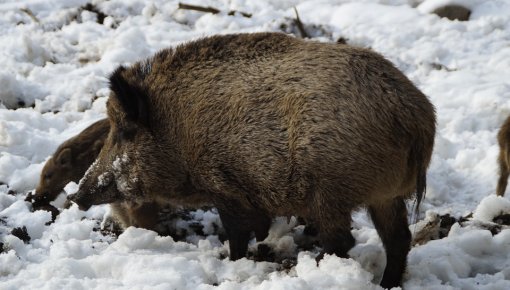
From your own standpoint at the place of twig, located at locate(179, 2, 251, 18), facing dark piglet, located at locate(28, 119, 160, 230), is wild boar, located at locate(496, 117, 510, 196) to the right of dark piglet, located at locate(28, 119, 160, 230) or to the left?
left

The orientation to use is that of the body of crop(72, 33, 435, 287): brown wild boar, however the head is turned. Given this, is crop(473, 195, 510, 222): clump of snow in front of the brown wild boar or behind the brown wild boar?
behind

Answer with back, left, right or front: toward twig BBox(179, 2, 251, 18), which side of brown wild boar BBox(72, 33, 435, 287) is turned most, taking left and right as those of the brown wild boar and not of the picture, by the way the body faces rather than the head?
right

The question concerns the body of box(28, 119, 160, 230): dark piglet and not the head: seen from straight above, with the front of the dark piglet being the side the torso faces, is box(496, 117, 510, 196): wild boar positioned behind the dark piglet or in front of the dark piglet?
behind

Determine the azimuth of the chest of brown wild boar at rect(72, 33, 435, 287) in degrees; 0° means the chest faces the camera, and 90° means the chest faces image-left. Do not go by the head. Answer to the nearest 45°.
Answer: approximately 90°

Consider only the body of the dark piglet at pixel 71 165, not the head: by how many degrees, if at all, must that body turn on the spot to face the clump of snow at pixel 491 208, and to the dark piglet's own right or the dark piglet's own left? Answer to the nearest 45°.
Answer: approximately 135° to the dark piglet's own left

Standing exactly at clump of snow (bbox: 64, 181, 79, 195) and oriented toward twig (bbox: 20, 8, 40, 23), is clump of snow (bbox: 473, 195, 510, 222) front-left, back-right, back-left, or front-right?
back-right

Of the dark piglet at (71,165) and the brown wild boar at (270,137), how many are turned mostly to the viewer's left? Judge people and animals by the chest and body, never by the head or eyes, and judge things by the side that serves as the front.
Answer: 2

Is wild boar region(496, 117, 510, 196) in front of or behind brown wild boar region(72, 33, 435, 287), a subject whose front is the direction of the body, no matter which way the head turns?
behind

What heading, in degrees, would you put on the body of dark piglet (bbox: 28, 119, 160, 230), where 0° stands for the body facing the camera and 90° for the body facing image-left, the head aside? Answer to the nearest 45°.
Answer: approximately 90°

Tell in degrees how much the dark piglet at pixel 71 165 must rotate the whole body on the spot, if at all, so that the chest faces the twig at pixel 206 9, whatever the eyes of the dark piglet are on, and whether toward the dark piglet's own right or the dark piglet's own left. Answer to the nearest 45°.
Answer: approximately 135° to the dark piglet's own right
